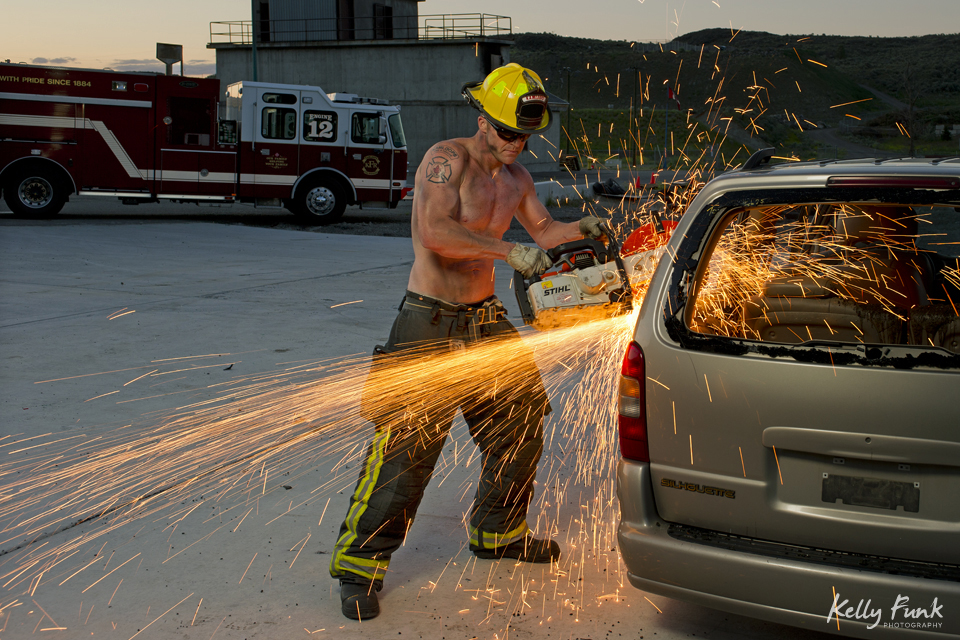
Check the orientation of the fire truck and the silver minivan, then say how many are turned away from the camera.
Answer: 1

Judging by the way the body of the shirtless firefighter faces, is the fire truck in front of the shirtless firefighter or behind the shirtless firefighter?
behind

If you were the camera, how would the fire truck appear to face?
facing to the right of the viewer

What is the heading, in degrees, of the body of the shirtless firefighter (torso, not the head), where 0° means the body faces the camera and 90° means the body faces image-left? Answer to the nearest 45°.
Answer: approximately 315°

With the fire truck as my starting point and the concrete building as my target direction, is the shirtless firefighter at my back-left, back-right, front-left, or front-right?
back-right

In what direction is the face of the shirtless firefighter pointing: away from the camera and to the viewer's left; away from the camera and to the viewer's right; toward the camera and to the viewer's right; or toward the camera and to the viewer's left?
toward the camera and to the viewer's right

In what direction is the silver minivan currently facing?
away from the camera

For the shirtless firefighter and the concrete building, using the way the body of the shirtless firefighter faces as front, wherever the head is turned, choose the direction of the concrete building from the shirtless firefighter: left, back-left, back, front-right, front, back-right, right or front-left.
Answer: back-left
